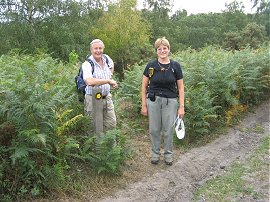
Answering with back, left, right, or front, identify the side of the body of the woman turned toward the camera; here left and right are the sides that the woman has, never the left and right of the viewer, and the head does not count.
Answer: front

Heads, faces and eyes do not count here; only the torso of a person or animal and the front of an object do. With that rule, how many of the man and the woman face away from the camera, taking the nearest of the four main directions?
0

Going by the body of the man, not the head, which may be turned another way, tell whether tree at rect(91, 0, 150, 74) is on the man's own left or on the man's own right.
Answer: on the man's own left

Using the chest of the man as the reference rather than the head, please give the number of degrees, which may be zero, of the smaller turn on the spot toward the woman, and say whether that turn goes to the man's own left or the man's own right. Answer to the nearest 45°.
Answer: approximately 45° to the man's own left

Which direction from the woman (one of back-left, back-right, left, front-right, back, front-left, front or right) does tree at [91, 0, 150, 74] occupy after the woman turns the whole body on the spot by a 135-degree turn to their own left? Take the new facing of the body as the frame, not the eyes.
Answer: front-left
